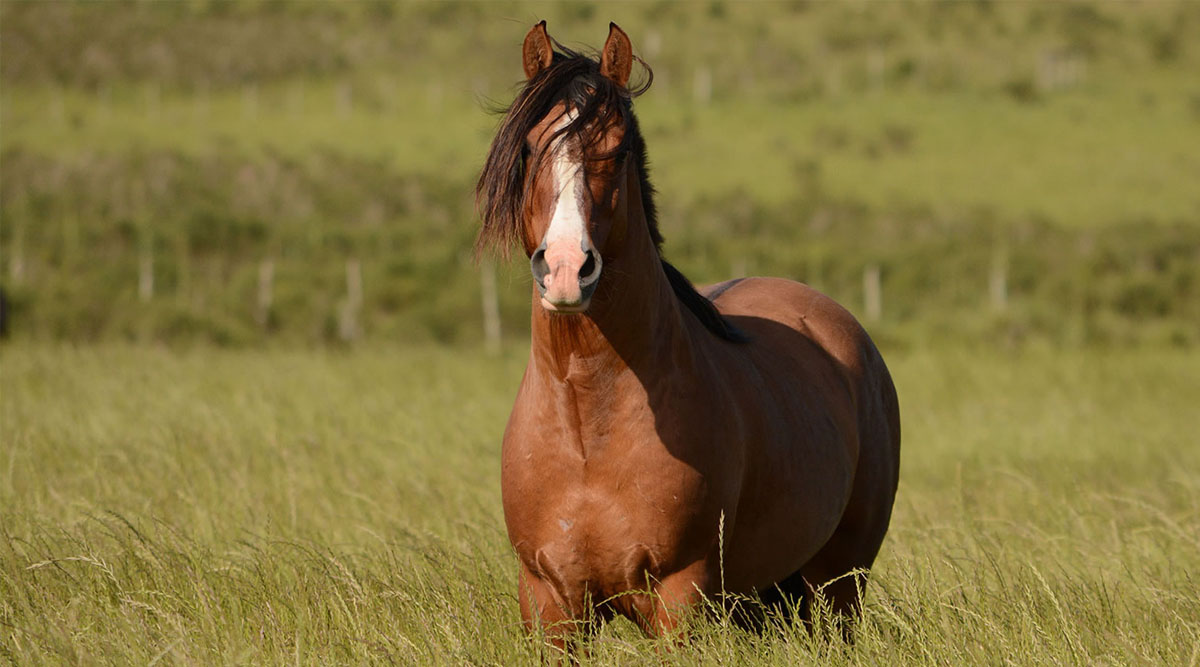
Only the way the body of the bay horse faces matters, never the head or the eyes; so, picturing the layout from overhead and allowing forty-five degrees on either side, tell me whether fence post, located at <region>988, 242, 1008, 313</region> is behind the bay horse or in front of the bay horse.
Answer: behind

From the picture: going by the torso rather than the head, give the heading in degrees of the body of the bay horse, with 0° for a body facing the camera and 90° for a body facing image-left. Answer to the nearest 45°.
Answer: approximately 45°

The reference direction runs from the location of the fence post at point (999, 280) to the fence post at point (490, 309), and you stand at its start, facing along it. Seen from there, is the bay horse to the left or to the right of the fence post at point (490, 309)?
left

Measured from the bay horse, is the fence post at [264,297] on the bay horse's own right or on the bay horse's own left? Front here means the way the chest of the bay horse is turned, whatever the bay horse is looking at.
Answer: on the bay horse's own right

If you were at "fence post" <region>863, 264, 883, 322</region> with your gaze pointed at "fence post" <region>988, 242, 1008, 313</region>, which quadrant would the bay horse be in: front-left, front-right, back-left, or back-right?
back-right

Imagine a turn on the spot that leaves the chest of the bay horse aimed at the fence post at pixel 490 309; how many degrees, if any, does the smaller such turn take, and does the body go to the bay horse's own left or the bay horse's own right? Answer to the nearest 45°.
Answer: approximately 135° to the bay horse's own right

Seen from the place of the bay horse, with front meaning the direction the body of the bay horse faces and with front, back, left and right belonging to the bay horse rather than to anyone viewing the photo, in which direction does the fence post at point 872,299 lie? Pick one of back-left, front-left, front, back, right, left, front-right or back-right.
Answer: back-right
